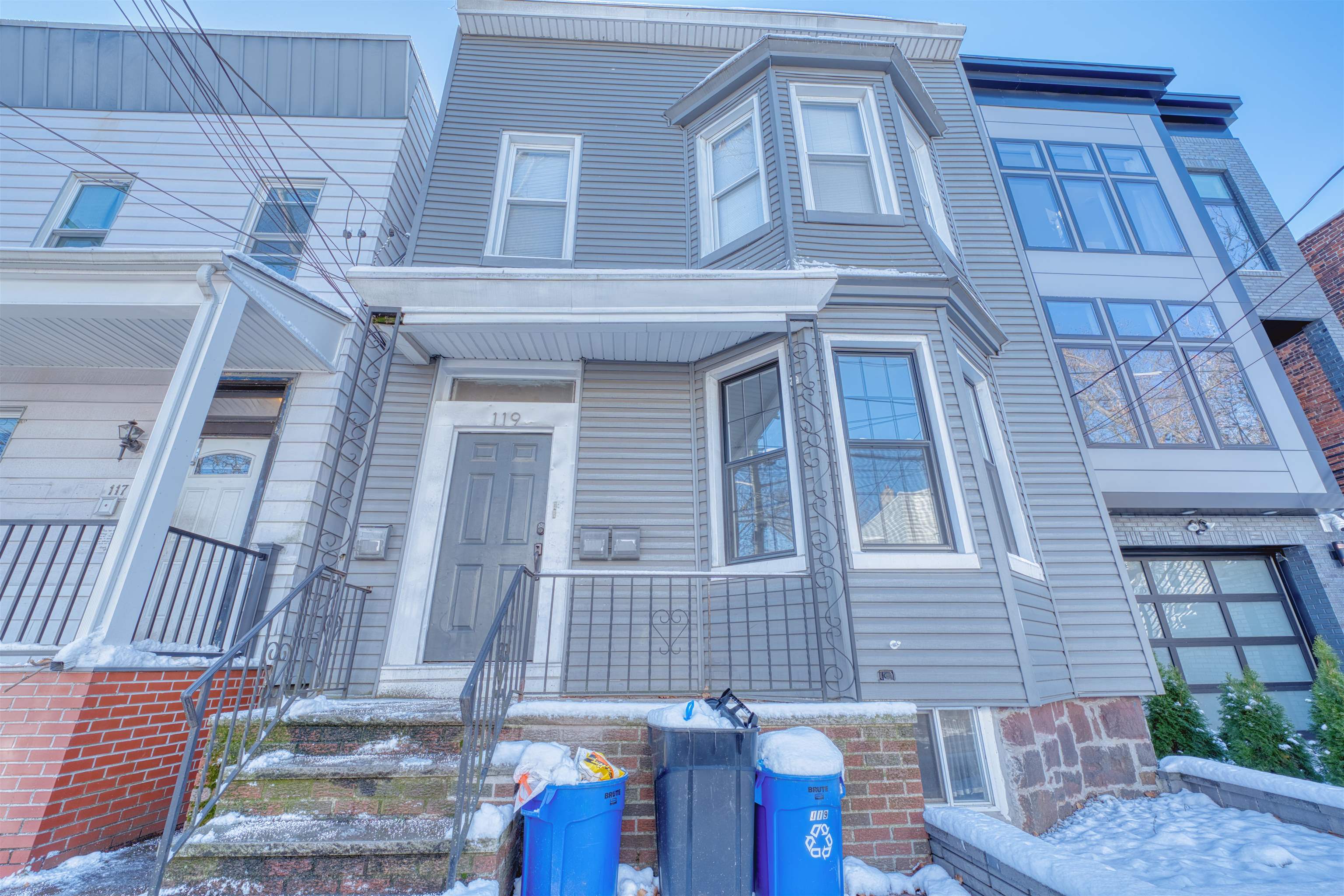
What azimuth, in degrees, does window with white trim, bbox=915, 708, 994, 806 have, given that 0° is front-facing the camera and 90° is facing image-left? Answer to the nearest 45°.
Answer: approximately 0°

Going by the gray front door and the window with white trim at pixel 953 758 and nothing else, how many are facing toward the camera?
2

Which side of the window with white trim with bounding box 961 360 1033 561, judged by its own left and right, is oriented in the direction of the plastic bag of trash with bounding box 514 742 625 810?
right

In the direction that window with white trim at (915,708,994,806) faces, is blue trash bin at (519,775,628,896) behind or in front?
in front

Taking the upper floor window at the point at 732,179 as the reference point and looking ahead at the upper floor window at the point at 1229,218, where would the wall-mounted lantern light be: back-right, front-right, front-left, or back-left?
back-left

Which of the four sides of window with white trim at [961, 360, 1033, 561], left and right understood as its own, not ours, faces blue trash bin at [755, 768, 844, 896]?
right

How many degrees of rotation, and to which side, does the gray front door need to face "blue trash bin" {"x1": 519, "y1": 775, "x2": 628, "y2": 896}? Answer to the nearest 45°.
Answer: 0° — it already faces it

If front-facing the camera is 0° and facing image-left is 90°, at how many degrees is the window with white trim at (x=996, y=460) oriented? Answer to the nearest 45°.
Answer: approximately 315°

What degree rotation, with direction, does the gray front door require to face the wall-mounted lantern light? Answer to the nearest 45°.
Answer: approximately 90° to its right
